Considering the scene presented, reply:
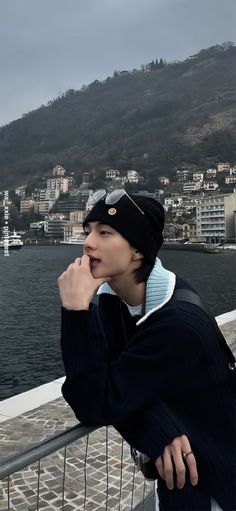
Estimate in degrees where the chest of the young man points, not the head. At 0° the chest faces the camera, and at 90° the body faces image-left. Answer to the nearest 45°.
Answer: approximately 45°
